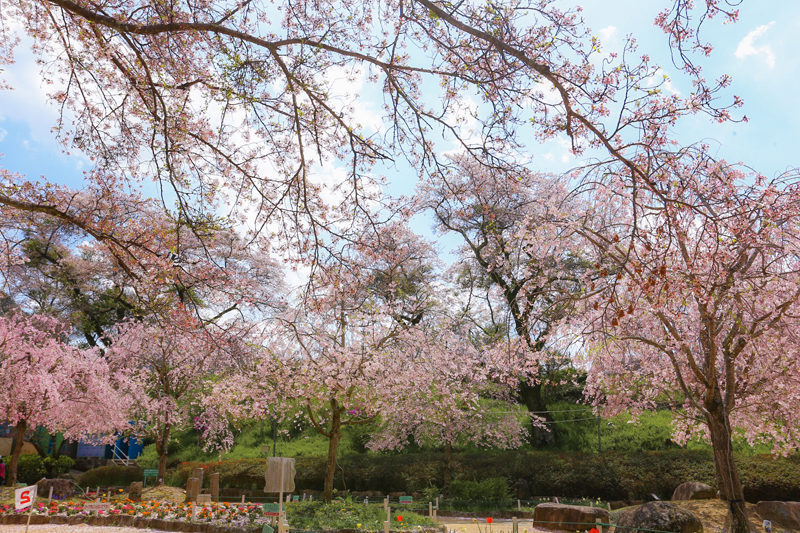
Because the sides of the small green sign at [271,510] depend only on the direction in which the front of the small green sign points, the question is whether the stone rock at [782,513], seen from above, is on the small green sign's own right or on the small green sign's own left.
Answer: on the small green sign's own left

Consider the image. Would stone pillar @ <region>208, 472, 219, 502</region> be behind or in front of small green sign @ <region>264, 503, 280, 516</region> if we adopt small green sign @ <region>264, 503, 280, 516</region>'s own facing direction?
behind

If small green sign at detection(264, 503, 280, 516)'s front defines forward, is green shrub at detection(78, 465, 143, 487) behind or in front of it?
behind

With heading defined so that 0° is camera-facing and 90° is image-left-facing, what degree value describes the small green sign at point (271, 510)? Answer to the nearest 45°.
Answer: approximately 0°

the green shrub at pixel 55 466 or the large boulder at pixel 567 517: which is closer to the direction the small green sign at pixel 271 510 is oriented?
the large boulder

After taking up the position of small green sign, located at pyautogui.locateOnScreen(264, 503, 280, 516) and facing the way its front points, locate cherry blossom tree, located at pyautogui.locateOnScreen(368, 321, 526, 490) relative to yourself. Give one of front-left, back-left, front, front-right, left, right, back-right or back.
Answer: back-left

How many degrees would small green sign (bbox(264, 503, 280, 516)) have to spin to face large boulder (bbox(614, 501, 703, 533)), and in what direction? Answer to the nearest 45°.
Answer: approximately 45° to its left

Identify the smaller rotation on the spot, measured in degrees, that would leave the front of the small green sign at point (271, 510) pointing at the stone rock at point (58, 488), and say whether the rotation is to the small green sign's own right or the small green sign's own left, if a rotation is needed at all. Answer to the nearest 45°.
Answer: approximately 135° to the small green sign's own right

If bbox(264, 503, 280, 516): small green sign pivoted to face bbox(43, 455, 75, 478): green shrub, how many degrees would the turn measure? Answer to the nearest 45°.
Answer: approximately 135° to its right
